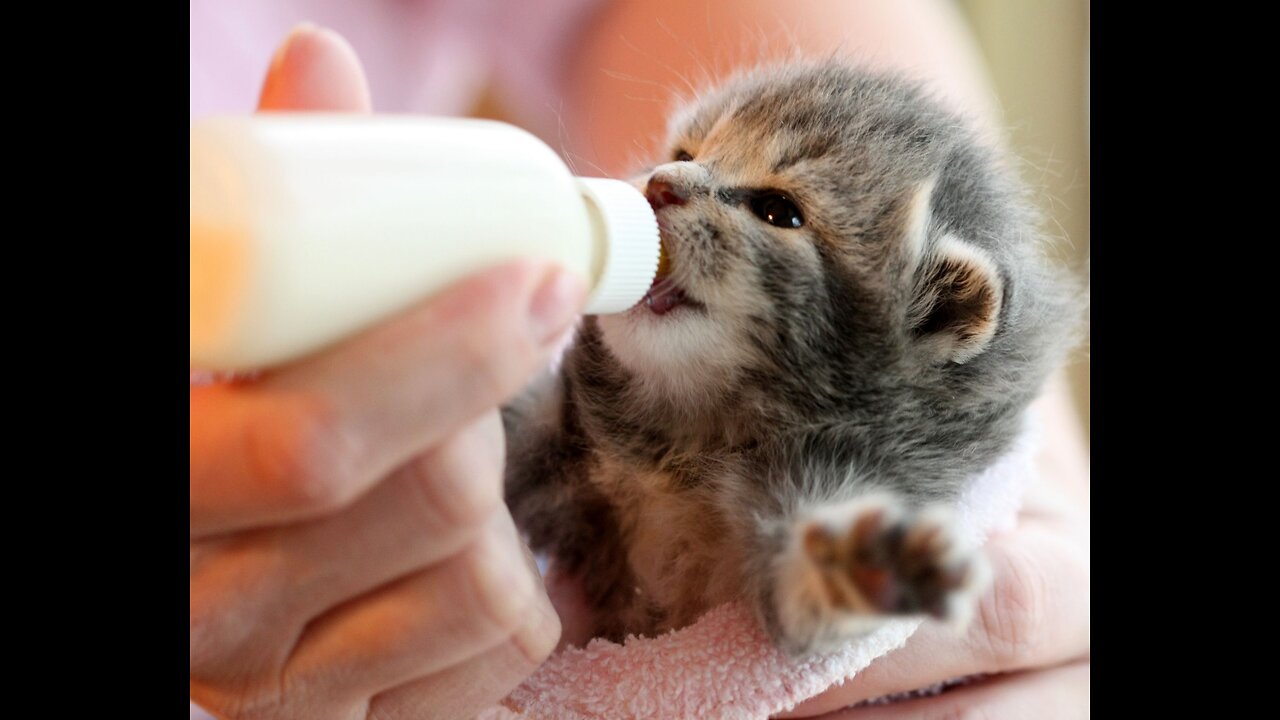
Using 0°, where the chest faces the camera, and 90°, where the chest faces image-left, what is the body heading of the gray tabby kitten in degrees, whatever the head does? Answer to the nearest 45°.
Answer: approximately 45°
